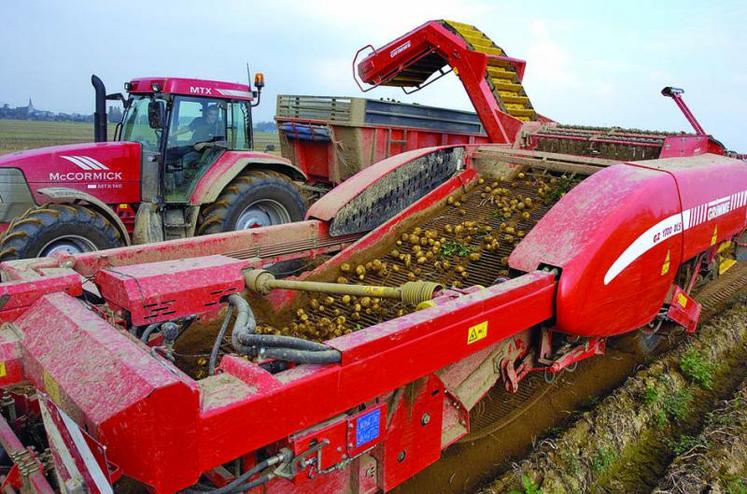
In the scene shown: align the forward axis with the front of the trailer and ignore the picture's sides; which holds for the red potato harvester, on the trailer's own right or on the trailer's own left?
on the trailer's own left

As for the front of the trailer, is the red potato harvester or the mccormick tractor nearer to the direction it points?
the mccormick tractor

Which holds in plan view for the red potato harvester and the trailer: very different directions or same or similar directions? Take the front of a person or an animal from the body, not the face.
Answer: same or similar directions

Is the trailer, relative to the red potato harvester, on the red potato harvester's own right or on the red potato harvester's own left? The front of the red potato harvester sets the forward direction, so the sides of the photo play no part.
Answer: on the red potato harvester's own right

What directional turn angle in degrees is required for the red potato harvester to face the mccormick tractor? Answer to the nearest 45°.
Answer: approximately 90° to its right

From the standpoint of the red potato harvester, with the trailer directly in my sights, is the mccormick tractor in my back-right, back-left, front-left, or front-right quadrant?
front-left

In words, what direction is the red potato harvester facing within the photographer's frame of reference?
facing the viewer and to the left of the viewer

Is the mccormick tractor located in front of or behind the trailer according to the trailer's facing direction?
in front

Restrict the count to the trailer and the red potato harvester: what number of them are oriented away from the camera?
0
